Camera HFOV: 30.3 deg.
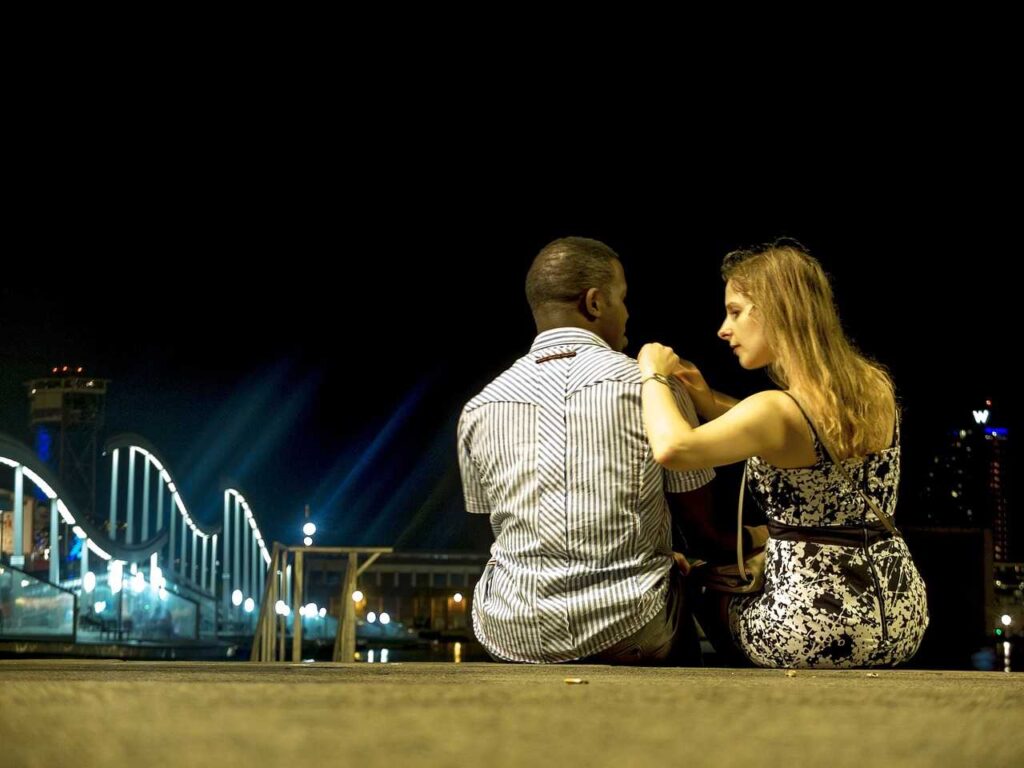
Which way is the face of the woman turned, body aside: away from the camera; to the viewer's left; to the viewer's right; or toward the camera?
to the viewer's left

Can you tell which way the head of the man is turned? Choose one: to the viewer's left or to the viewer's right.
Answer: to the viewer's right

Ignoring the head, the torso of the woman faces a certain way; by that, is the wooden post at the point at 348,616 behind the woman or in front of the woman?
in front

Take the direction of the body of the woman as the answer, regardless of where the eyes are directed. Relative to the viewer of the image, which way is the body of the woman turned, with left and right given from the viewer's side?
facing away from the viewer and to the left of the viewer

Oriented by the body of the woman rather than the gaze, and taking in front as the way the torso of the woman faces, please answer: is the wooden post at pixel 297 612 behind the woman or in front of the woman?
in front
